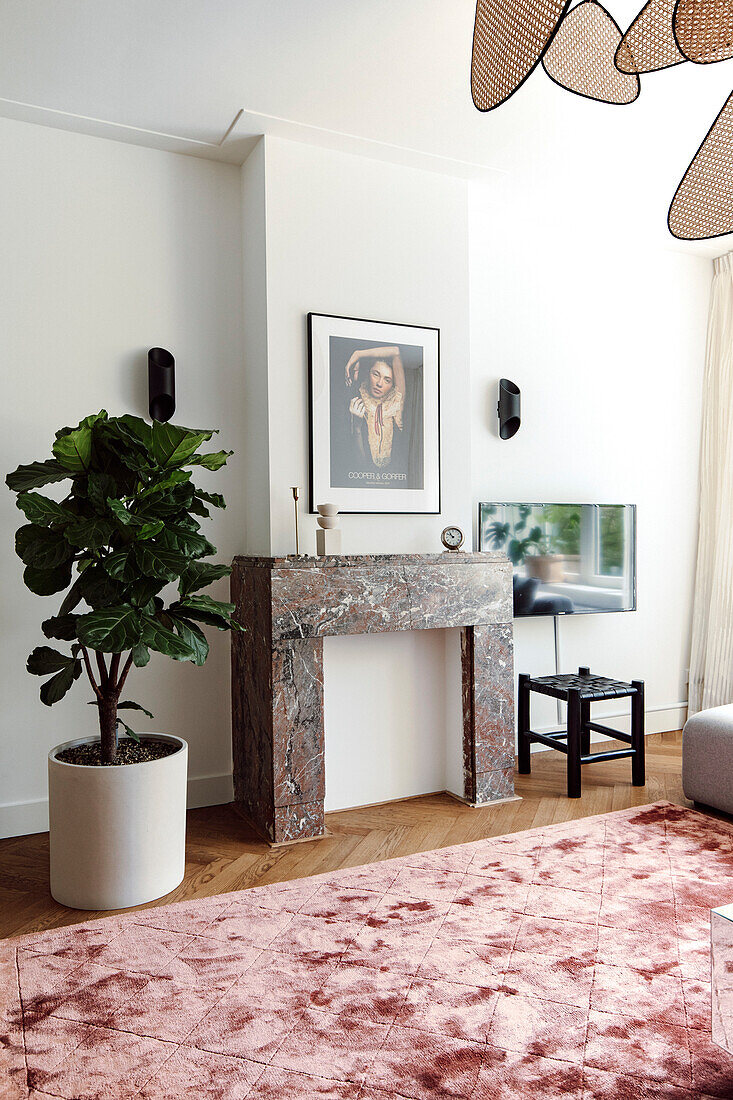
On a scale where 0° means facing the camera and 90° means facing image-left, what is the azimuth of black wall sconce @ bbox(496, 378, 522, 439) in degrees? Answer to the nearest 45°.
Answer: approximately 315°

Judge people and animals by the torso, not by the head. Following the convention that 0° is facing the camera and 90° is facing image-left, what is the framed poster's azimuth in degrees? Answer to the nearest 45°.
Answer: approximately 315°

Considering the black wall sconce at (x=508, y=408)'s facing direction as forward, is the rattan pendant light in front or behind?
in front

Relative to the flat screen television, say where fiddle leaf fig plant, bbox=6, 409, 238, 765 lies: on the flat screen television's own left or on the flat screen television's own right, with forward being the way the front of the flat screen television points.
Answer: on the flat screen television's own right

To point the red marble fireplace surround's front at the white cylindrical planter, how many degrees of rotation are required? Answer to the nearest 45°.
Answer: approximately 90° to its right

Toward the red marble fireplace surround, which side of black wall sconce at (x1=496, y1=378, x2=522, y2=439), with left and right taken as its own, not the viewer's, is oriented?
right

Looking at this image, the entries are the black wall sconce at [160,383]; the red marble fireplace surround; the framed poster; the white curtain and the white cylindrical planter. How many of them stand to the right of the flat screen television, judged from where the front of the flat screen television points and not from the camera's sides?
4

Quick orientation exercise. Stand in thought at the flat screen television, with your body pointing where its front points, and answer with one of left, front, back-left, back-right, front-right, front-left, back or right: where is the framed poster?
right

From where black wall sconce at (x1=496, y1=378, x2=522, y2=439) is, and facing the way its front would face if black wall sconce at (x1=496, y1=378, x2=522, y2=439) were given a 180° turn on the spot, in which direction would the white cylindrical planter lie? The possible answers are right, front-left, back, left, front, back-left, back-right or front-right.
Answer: left
